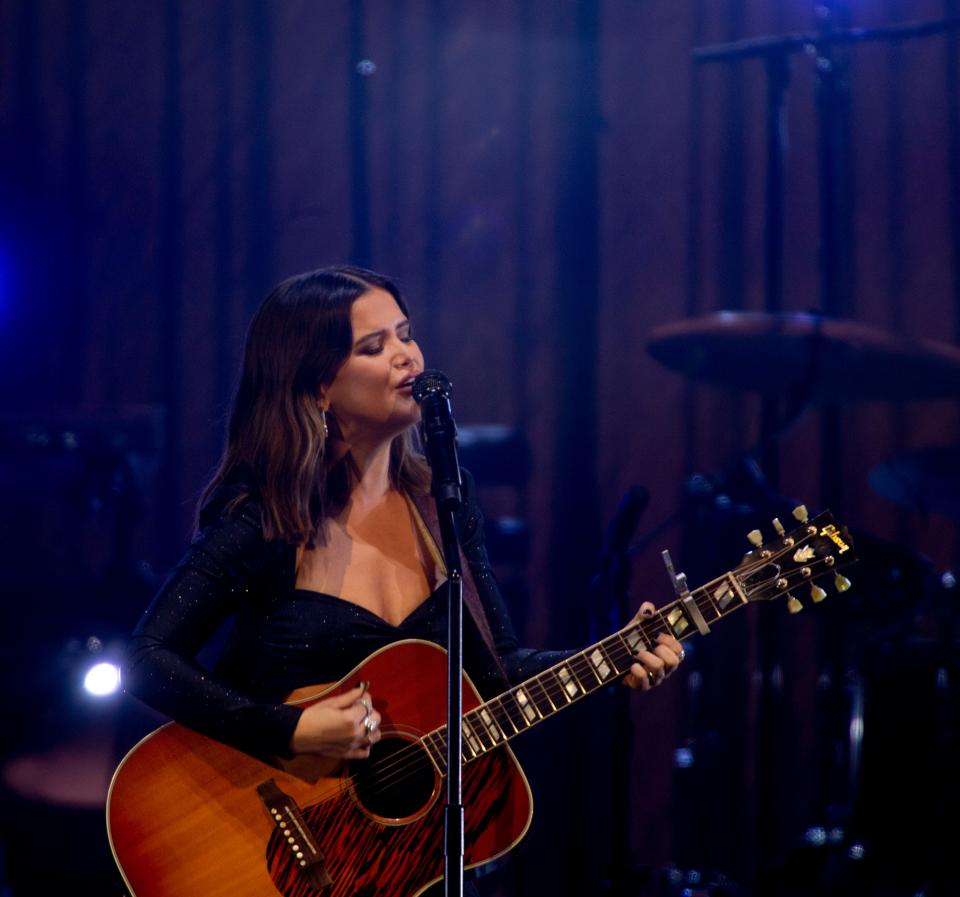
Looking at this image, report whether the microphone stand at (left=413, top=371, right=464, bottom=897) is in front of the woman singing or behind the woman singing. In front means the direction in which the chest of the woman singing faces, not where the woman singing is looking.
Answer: in front

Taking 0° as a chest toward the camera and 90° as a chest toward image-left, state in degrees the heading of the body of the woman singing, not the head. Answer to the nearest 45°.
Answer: approximately 315°

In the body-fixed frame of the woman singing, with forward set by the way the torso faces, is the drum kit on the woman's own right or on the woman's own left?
on the woman's own left
